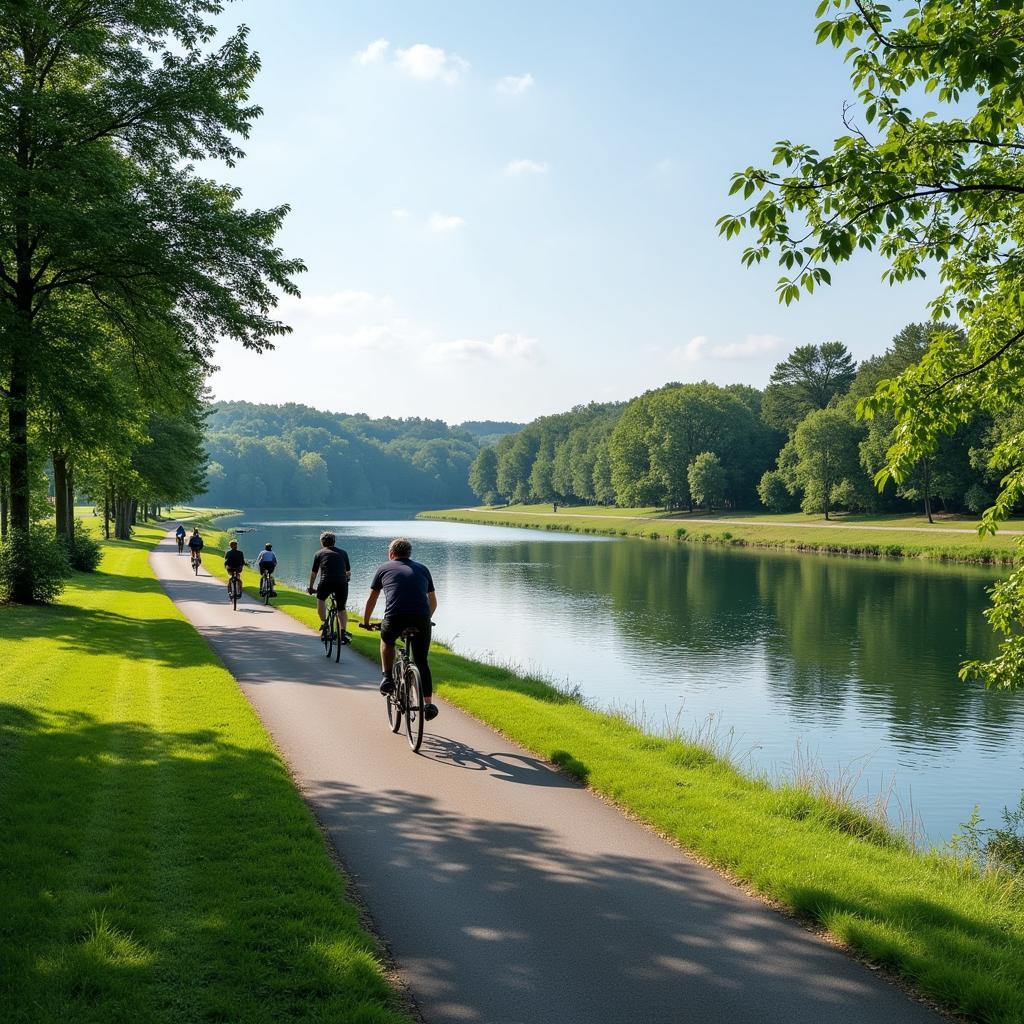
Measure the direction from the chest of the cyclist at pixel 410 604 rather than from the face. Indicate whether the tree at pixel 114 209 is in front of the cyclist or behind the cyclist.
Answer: in front

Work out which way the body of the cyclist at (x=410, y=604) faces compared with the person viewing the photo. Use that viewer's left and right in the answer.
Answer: facing away from the viewer and to the left of the viewer

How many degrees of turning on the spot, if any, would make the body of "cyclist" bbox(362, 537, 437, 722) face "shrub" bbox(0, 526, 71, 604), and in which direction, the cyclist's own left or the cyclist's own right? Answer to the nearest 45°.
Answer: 0° — they already face it

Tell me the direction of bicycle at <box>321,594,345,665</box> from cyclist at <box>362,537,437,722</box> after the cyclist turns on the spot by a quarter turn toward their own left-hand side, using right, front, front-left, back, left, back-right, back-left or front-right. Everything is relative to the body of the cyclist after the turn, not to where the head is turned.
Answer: back-right

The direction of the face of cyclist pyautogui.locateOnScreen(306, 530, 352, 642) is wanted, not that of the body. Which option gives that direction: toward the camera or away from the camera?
away from the camera
